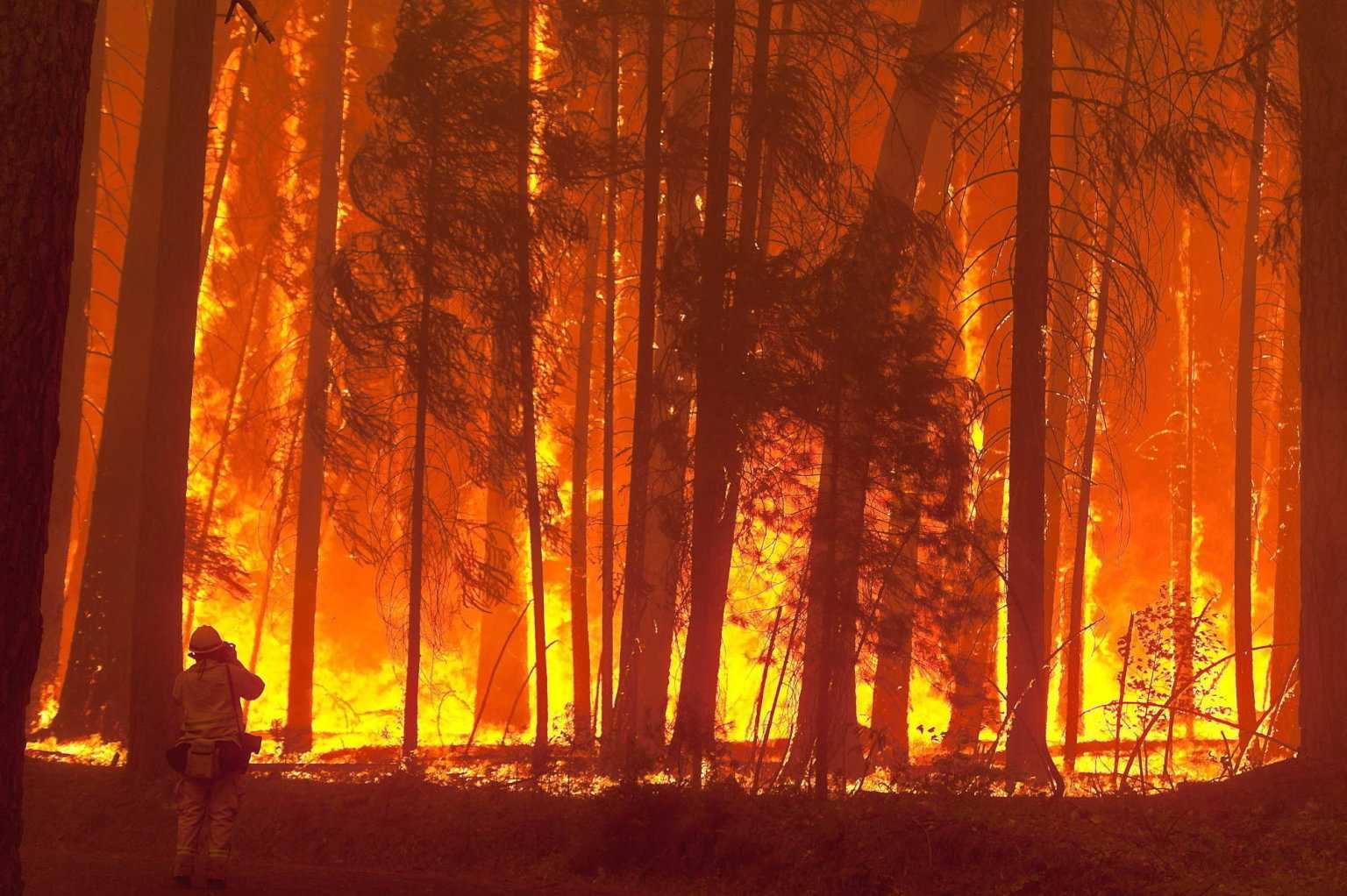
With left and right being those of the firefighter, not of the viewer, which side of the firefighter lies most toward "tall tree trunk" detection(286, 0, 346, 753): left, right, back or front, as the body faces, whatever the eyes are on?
front

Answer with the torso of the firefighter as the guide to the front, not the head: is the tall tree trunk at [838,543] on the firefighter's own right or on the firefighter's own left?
on the firefighter's own right

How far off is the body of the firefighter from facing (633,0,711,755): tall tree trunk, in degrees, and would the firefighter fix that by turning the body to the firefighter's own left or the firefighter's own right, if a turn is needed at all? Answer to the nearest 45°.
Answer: approximately 45° to the firefighter's own right

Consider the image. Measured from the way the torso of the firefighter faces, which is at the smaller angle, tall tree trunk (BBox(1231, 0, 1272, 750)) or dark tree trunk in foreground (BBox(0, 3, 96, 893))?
the tall tree trunk

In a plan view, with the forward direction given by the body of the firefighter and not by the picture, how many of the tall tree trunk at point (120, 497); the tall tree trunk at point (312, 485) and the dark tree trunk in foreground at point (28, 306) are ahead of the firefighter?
2

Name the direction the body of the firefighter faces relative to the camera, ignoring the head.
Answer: away from the camera

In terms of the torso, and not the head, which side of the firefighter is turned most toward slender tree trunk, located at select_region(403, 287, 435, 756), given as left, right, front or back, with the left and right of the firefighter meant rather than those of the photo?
front

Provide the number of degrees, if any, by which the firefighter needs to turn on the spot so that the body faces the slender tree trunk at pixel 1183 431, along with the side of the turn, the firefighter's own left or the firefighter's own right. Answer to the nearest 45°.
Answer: approximately 45° to the firefighter's own right

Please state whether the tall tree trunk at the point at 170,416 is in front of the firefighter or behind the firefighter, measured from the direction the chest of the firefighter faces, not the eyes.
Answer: in front
